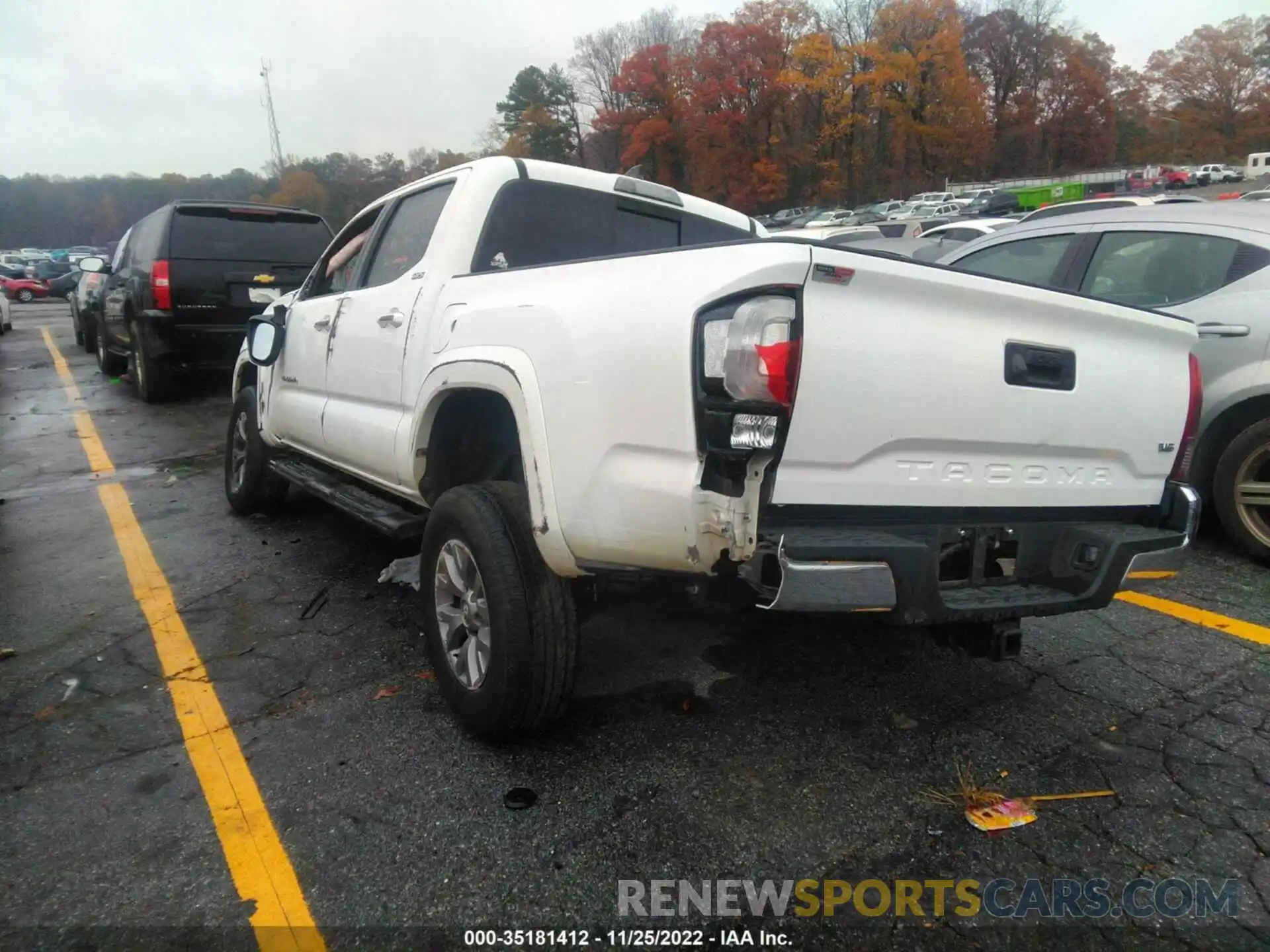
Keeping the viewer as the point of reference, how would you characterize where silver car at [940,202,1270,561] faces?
facing away from the viewer and to the left of the viewer

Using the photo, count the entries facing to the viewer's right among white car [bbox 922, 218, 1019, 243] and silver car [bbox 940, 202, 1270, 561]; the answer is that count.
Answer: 0

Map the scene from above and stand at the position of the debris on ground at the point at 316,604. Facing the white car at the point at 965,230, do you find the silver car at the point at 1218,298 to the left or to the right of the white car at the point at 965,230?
right

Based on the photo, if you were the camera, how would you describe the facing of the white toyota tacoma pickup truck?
facing away from the viewer and to the left of the viewer

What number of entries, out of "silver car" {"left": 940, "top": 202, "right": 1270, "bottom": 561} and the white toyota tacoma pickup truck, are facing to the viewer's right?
0
